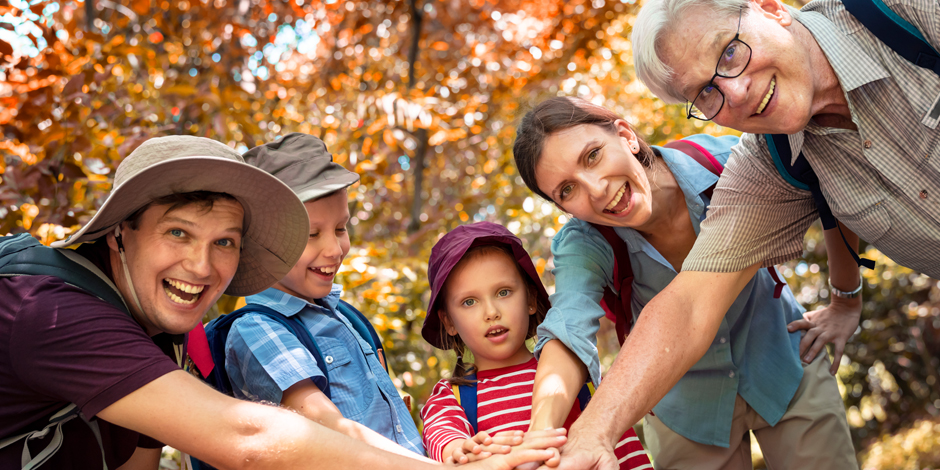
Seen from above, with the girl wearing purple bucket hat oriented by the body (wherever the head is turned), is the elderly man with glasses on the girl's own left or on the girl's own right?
on the girl's own left

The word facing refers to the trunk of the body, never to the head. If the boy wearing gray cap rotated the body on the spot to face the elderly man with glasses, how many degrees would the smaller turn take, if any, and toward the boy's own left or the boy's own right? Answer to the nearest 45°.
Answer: approximately 45° to the boy's own left

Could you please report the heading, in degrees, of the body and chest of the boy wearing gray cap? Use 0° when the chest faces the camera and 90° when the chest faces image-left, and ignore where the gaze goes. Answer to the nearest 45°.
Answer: approximately 315°

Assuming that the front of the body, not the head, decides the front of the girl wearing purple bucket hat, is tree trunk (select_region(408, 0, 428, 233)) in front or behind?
behind

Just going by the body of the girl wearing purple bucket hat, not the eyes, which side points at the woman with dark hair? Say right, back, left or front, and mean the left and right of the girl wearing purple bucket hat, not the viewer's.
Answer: left

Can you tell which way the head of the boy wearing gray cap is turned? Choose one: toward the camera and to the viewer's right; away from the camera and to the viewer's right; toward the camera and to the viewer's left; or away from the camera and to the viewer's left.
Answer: toward the camera and to the viewer's right
